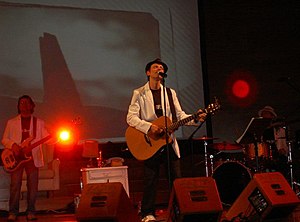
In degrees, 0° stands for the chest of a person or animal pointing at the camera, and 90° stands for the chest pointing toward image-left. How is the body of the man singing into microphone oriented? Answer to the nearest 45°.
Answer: approximately 315°

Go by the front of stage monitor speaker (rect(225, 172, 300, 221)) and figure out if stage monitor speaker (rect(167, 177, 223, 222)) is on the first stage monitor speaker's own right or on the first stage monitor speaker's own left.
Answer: on the first stage monitor speaker's own left

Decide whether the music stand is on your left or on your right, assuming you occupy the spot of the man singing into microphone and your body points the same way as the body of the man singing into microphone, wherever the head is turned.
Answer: on your left

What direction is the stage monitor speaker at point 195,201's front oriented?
away from the camera
